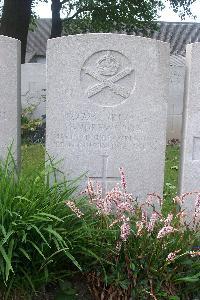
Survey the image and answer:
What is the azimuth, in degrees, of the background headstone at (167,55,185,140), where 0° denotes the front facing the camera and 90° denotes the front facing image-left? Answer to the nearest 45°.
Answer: approximately 0°

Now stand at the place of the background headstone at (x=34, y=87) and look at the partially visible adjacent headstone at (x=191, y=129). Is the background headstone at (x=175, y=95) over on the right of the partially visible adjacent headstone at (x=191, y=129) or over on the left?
left

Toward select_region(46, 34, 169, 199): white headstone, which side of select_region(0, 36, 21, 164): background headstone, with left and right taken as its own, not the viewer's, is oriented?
left

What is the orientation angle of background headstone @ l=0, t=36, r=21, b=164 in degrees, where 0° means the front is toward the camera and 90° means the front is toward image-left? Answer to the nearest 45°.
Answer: approximately 0°

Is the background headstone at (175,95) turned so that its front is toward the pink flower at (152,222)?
yes

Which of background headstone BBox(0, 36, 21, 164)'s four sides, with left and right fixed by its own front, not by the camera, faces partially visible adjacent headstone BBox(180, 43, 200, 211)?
left

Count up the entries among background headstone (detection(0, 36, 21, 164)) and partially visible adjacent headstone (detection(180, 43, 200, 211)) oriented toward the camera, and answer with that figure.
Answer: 2

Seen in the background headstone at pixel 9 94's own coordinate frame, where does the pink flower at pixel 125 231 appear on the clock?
The pink flower is roughly at 11 o'clock from the background headstone.

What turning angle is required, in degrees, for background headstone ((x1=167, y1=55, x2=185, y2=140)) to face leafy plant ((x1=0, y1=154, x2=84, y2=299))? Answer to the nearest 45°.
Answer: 0° — it already faces it

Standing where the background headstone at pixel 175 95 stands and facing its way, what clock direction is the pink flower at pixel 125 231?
The pink flower is roughly at 12 o'clock from the background headstone.
